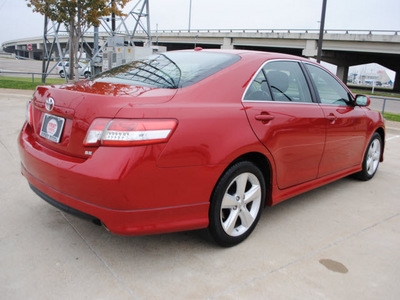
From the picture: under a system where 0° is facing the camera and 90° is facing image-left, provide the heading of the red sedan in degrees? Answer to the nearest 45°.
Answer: approximately 225°

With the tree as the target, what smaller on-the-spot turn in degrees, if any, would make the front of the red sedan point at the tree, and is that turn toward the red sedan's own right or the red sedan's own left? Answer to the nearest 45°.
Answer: approximately 45° to the red sedan's own left
